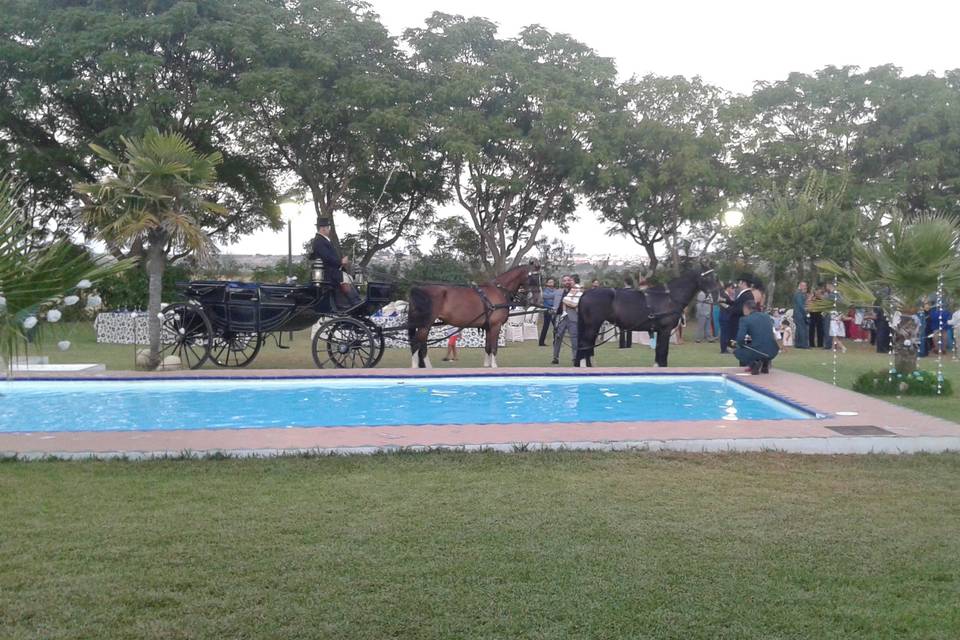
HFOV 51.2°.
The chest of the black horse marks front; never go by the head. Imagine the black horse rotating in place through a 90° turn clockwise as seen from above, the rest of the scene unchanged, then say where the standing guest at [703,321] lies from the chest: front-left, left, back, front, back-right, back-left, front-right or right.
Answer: back

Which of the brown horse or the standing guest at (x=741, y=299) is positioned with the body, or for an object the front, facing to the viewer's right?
the brown horse

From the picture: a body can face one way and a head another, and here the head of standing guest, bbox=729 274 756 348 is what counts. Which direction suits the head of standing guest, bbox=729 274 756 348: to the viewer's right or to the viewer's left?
to the viewer's left

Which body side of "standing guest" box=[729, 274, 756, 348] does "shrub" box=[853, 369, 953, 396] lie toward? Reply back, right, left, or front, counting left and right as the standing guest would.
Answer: left

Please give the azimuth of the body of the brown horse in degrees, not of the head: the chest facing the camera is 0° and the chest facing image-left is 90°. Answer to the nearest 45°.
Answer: approximately 270°

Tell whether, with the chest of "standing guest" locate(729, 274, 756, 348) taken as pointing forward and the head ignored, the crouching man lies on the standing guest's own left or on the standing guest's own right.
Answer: on the standing guest's own left

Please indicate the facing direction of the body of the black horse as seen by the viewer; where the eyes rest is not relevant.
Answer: to the viewer's right

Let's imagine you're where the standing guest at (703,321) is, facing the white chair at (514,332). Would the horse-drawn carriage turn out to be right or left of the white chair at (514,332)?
left
